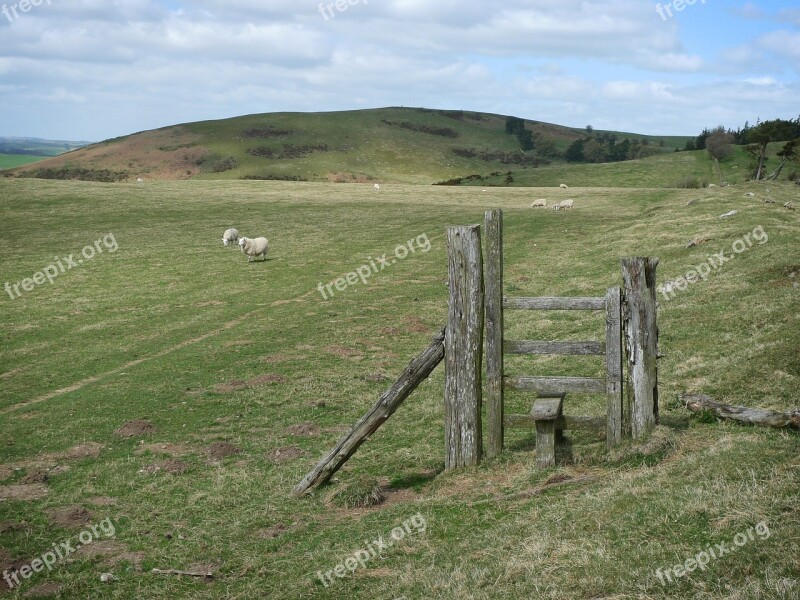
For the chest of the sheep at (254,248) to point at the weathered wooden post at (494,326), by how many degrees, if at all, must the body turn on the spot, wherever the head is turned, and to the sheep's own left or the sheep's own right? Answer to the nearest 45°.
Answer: approximately 90° to the sheep's own left

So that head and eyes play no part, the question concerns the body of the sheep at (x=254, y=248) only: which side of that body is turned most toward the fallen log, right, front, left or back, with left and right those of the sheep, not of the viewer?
left

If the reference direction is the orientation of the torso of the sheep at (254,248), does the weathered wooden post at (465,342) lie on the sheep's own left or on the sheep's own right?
on the sheep's own left

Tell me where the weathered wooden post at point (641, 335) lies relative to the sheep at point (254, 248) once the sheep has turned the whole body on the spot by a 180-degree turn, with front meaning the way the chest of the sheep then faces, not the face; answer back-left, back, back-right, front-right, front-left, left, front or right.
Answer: right

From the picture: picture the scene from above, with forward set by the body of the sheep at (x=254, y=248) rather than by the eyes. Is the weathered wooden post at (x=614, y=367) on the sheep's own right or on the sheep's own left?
on the sheep's own left

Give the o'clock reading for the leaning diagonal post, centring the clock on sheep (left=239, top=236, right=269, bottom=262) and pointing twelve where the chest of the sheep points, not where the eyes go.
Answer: The leaning diagonal post is roughly at 9 o'clock from the sheep.

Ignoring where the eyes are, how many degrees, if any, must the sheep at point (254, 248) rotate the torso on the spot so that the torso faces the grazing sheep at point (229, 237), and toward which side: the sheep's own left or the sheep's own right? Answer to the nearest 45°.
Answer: approximately 90° to the sheep's own right

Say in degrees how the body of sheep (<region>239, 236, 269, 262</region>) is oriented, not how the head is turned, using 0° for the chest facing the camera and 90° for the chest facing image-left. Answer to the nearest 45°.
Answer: approximately 90°

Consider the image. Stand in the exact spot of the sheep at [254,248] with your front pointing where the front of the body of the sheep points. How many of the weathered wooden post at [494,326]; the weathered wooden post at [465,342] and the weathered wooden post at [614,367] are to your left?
3
